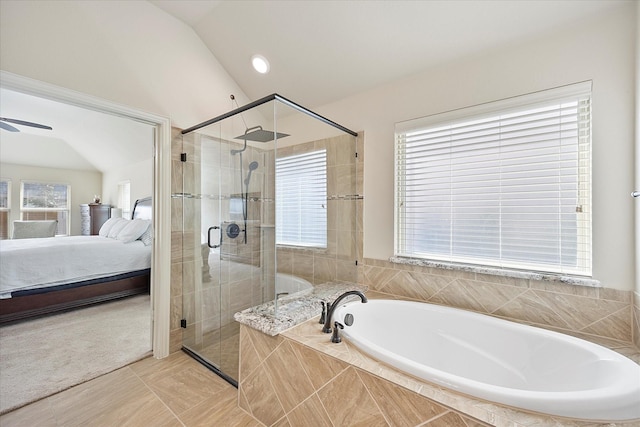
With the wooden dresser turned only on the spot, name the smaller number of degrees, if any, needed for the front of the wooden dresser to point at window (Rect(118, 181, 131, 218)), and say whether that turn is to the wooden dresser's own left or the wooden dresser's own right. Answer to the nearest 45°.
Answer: approximately 90° to the wooden dresser's own left

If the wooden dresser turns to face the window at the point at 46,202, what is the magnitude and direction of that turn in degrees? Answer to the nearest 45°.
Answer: approximately 90° to its right

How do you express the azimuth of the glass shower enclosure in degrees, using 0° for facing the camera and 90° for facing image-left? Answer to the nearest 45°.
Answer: approximately 45°

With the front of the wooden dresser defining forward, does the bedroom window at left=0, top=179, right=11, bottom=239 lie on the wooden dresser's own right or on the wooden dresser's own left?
on the wooden dresser's own right

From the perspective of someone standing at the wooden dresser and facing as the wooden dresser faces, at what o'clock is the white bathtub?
The white bathtub is roughly at 10 o'clock from the wooden dresser.

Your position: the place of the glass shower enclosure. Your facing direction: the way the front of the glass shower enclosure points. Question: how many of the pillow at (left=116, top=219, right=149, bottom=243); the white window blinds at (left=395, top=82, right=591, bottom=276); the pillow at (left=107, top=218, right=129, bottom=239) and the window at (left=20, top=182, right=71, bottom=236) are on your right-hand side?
3

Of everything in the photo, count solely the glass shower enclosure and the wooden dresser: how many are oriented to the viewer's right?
0

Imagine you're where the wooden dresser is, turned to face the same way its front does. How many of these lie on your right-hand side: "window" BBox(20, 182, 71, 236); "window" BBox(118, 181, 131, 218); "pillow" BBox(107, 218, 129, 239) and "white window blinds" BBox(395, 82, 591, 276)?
1

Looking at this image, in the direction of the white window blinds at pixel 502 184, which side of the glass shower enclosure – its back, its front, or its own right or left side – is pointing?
left

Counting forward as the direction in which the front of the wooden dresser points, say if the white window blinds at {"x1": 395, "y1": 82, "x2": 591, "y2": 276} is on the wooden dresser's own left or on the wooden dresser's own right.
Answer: on the wooden dresser's own left

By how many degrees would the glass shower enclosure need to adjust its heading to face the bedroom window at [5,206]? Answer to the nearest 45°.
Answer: approximately 90° to its right

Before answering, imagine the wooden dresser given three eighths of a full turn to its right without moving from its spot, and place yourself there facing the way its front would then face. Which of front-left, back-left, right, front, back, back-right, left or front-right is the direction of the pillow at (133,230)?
back

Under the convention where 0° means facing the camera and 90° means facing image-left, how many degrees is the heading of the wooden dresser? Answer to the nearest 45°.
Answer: approximately 45°

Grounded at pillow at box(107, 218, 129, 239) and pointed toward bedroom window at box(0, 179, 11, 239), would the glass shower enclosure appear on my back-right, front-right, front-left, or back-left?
back-left

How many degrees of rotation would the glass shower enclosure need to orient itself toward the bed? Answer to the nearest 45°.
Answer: approximately 90° to its right

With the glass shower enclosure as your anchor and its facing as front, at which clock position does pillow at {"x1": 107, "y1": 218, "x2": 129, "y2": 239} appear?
The pillow is roughly at 3 o'clock from the glass shower enclosure.

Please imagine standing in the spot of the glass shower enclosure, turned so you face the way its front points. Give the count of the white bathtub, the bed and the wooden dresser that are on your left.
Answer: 1
